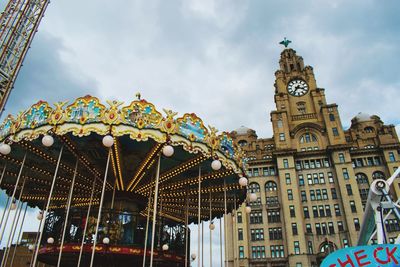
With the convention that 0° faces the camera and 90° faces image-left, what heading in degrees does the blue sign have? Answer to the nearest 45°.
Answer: approximately 0°

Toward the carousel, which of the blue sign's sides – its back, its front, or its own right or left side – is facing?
right

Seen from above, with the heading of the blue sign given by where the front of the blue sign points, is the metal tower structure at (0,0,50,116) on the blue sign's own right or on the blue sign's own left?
on the blue sign's own right
